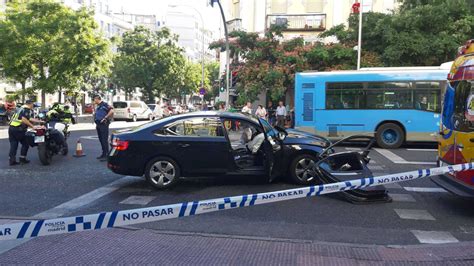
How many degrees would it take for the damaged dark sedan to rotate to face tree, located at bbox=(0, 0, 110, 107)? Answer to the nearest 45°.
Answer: approximately 135° to its left

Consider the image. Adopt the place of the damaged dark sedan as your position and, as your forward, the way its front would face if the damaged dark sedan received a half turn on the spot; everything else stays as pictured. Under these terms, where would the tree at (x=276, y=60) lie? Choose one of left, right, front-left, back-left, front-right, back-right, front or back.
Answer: right

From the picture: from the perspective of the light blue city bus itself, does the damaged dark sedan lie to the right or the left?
on its right

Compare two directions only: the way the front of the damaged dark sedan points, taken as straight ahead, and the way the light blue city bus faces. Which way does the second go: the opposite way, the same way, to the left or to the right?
the same way

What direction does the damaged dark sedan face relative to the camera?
to the viewer's right

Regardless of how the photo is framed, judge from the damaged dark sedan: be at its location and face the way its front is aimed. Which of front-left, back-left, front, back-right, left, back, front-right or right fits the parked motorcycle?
back-left

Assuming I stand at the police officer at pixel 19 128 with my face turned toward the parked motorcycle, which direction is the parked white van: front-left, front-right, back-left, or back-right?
front-left

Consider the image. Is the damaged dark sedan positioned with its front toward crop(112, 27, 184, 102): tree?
no

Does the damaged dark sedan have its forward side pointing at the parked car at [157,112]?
no

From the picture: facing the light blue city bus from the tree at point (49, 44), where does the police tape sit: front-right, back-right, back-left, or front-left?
front-right

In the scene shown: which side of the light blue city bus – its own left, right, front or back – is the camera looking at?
right
